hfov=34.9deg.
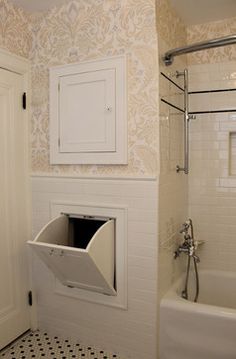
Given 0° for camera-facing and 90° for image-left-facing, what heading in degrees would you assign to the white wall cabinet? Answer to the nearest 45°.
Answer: approximately 45°

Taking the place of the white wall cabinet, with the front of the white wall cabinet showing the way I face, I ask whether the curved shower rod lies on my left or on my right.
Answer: on my left
